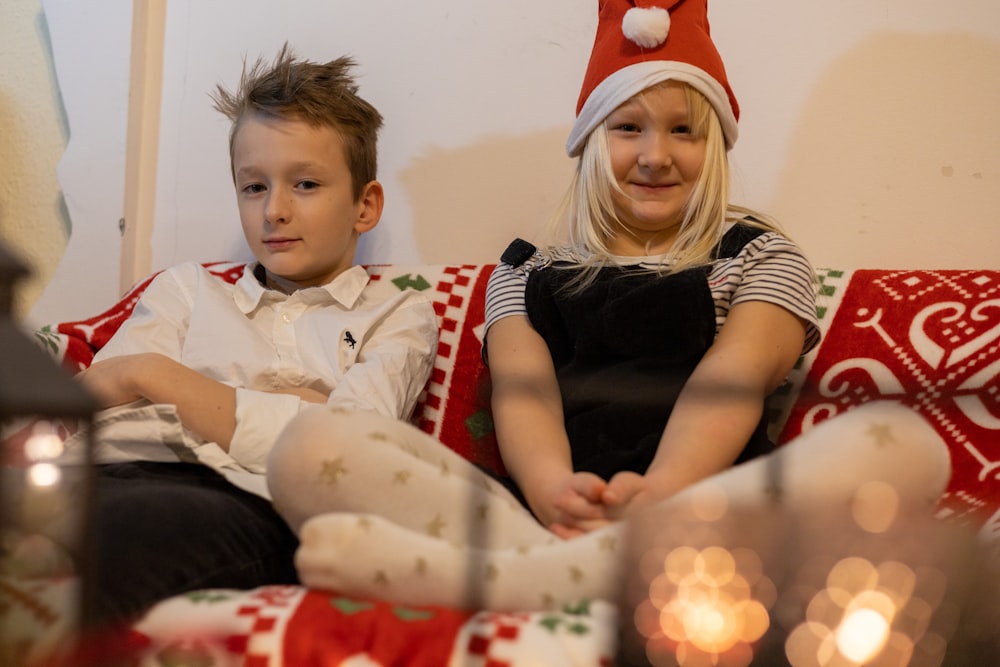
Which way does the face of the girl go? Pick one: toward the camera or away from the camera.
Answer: toward the camera

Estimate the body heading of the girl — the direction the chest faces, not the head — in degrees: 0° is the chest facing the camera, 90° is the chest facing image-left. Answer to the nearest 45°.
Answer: approximately 0°

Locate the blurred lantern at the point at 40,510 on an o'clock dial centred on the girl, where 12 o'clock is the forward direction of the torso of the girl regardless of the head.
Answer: The blurred lantern is roughly at 1 o'clock from the girl.

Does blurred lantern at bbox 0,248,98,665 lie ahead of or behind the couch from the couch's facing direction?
ahead

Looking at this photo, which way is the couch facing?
toward the camera
